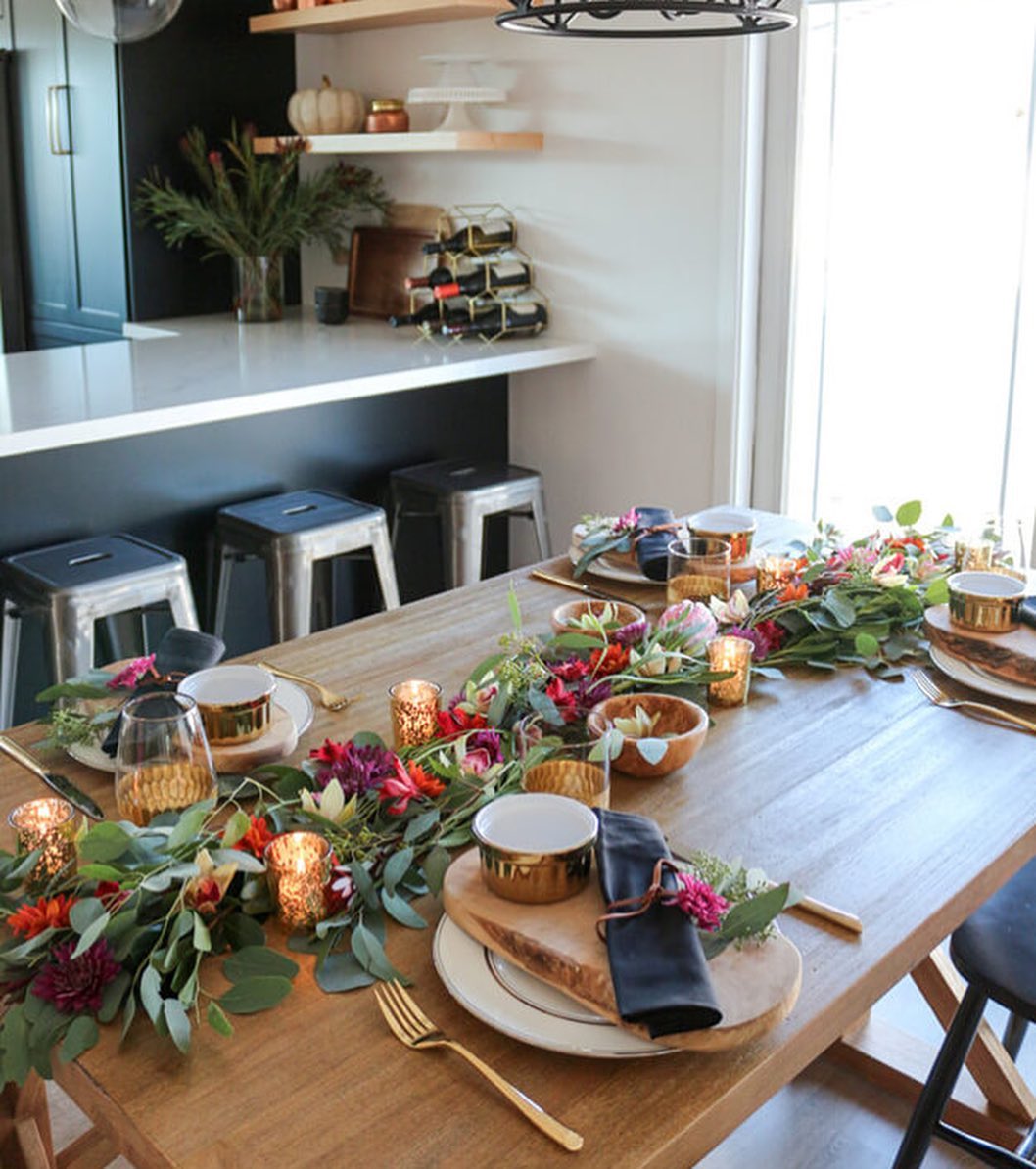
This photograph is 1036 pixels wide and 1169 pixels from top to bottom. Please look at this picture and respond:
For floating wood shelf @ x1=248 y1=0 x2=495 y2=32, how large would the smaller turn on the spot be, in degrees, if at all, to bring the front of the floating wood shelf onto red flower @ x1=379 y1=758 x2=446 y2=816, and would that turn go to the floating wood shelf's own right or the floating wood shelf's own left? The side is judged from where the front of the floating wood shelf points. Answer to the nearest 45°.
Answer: approximately 45° to the floating wood shelf's own left

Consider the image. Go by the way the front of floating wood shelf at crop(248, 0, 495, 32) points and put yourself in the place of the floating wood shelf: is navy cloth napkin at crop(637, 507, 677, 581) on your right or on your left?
on your left

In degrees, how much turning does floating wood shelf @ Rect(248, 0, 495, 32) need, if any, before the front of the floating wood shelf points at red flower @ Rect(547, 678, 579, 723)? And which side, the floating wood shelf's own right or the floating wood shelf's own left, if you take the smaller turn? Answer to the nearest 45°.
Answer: approximately 45° to the floating wood shelf's own left

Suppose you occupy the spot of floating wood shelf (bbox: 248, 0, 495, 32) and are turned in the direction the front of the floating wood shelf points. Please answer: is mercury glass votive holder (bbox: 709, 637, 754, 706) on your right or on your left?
on your left

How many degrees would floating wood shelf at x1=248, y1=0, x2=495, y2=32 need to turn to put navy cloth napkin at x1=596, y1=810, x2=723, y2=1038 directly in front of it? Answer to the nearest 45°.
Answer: approximately 45° to its left

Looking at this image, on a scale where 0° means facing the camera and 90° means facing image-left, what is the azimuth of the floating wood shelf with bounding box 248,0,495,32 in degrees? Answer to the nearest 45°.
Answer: approximately 45°

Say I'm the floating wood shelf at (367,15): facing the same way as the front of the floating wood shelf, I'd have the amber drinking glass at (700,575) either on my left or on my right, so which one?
on my left
